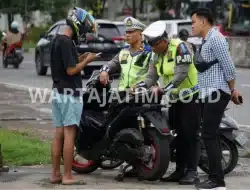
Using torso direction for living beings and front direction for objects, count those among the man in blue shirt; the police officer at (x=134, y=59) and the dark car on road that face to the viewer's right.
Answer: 0

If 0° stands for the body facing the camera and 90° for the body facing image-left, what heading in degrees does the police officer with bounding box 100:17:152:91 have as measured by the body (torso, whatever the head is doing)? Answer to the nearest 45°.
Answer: approximately 45°

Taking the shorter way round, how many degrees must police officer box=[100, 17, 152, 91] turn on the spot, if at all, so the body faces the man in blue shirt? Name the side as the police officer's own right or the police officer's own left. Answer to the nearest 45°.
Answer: approximately 90° to the police officer's own left

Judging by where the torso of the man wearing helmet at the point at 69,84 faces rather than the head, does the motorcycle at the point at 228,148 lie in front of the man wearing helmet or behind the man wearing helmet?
in front

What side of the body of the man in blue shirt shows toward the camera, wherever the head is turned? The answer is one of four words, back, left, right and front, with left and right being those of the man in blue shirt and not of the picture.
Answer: left

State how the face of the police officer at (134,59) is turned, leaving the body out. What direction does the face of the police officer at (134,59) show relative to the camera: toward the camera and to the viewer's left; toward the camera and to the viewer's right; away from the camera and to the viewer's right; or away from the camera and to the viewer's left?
toward the camera and to the viewer's left

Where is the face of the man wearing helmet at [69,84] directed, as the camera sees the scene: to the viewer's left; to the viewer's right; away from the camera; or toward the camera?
to the viewer's right

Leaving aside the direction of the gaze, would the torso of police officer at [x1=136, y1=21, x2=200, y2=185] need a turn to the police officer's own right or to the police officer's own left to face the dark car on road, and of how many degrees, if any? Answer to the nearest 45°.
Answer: approximately 135° to the police officer's own right

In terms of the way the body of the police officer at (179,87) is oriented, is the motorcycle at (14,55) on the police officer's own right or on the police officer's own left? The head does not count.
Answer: on the police officer's own right

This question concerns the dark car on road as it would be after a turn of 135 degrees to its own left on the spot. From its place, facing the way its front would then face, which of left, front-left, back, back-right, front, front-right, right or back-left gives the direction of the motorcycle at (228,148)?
front

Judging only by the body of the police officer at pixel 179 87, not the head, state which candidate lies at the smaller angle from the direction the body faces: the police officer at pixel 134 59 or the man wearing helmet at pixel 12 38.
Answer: the police officer

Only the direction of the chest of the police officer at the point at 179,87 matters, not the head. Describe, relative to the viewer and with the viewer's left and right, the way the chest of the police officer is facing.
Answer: facing the viewer and to the left of the viewer

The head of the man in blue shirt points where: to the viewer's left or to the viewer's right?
to the viewer's left

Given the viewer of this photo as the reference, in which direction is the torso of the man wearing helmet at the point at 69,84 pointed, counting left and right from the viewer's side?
facing to the right of the viewer

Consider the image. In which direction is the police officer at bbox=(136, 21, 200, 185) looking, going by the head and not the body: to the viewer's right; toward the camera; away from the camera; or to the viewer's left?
to the viewer's left

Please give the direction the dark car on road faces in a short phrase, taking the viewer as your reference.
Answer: facing away from the viewer and to the left of the viewer
